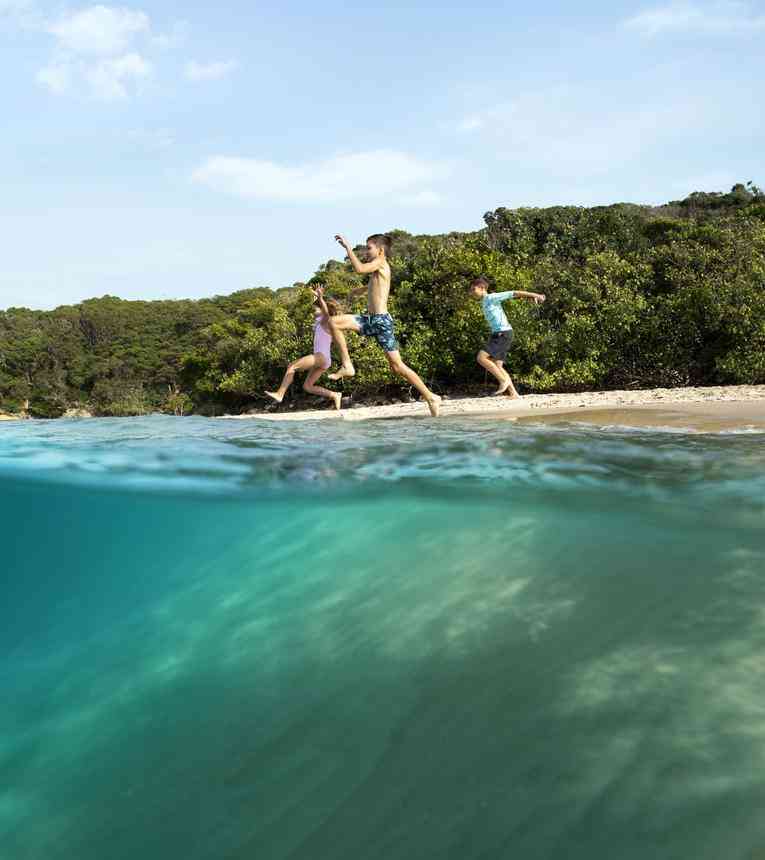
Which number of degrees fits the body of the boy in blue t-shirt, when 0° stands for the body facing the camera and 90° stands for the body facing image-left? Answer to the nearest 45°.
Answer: approximately 90°

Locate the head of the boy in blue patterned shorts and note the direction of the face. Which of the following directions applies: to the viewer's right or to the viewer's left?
to the viewer's left

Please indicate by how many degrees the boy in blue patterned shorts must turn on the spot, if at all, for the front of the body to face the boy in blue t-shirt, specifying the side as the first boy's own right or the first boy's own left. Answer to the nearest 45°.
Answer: approximately 135° to the first boy's own right

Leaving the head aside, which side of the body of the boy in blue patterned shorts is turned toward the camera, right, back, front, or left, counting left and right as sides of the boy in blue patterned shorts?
left

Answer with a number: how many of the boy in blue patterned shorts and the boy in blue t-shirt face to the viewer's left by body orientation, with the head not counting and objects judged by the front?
2

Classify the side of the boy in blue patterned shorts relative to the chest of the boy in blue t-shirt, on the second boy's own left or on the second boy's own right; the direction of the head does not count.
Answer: on the second boy's own left
